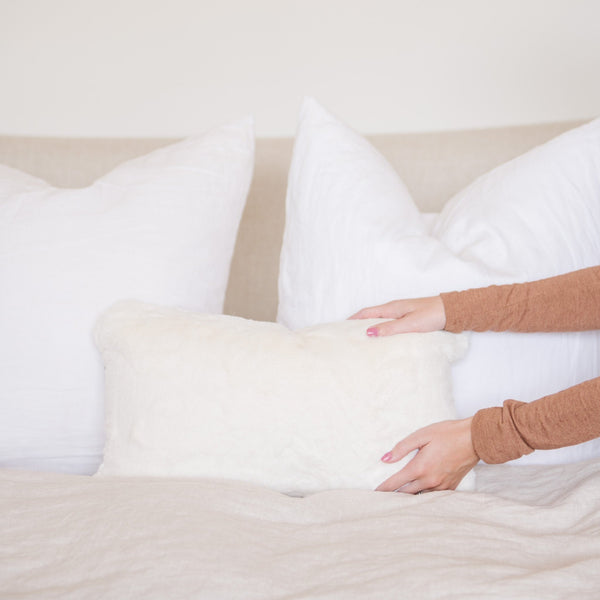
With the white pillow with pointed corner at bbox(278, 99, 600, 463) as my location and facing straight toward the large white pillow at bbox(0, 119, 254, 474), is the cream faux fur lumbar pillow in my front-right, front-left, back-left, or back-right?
front-left

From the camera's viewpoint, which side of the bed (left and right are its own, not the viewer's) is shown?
front
